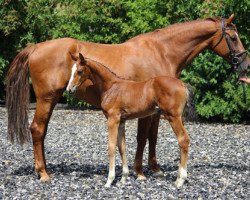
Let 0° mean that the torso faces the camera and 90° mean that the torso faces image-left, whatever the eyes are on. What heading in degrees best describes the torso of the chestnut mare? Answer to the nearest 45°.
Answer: approximately 270°

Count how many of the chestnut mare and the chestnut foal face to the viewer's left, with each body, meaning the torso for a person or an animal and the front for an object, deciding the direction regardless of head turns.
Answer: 1

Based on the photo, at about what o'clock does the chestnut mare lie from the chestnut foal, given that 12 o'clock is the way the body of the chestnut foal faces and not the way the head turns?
The chestnut mare is roughly at 3 o'clock from the chestnut foal.

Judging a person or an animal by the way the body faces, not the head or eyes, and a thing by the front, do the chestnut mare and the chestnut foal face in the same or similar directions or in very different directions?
very different directions

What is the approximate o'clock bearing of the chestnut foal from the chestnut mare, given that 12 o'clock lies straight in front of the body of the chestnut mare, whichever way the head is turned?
The chestnut foal is roughly at 3 o'clock from the chestnut mare.

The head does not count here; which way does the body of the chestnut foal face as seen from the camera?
to the viewer's left

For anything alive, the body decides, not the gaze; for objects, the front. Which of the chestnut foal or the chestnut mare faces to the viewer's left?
the chestnut foal
